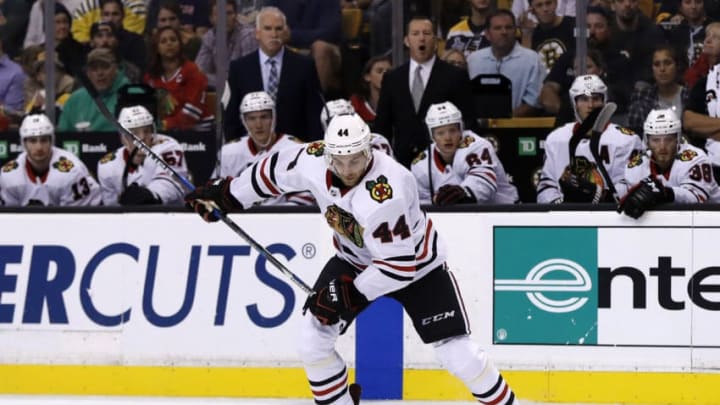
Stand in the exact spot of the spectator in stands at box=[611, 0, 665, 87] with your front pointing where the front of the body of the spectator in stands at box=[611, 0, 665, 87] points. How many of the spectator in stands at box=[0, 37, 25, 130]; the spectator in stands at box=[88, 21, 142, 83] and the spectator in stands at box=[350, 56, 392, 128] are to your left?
0

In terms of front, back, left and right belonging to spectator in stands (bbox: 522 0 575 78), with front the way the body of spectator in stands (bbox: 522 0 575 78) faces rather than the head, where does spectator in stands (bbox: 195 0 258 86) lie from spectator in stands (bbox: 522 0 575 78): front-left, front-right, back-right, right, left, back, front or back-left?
right

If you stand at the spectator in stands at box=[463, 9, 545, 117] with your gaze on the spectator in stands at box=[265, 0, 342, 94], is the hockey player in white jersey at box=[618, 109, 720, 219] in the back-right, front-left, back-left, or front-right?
back-left

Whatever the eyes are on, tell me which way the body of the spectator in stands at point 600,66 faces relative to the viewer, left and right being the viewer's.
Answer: facing the viewer

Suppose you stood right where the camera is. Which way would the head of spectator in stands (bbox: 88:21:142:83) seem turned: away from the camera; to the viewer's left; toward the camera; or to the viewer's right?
toward the camera

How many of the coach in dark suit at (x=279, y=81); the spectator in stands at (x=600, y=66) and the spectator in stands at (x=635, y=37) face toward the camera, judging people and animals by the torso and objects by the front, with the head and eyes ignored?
3

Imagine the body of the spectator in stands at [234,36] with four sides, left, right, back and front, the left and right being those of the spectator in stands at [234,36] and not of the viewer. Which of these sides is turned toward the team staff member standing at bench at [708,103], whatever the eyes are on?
left

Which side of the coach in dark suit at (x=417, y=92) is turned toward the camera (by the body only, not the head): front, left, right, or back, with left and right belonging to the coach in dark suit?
front

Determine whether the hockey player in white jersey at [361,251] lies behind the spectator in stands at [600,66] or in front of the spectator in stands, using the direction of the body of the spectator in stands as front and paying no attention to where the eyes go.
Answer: in front

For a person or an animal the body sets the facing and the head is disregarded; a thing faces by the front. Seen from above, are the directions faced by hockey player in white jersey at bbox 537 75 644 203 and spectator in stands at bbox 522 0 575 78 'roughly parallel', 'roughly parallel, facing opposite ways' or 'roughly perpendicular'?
roughly parallel

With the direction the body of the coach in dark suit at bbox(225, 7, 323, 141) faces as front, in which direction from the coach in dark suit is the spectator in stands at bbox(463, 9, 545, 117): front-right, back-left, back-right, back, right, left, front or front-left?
left

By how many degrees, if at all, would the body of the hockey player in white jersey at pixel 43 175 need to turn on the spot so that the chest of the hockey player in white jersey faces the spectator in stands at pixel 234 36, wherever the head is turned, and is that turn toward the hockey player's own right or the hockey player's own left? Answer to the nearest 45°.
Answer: approximately 90° to the hockey player's own left

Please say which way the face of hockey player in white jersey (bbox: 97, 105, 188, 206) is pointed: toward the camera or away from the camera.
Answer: toward the camera

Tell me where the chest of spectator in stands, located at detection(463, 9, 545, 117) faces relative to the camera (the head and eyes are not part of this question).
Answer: toward the camera

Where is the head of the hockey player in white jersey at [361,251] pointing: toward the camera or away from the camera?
toward the camera

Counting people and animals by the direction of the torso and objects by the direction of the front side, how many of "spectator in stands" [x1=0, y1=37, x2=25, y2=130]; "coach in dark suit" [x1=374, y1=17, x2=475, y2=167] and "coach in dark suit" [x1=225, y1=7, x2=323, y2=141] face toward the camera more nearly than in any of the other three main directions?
3
